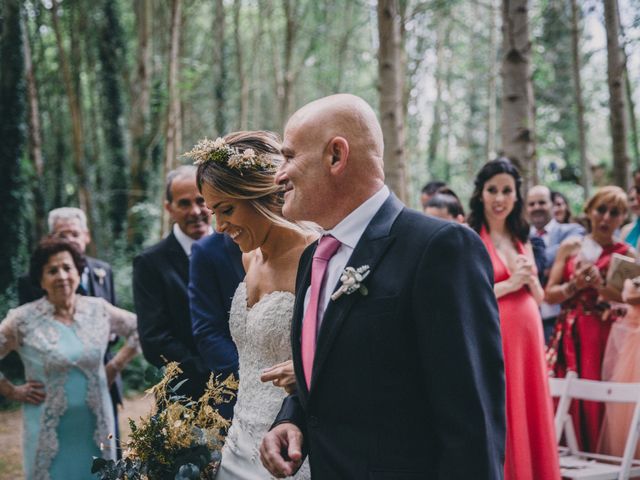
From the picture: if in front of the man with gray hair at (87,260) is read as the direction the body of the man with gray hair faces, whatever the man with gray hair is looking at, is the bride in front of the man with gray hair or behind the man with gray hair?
in front

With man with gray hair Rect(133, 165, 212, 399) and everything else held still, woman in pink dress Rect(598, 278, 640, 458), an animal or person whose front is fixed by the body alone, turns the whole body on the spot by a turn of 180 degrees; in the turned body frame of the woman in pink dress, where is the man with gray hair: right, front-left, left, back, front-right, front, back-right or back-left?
back

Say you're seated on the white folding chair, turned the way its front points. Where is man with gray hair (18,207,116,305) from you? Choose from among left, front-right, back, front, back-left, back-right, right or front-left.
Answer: front-right

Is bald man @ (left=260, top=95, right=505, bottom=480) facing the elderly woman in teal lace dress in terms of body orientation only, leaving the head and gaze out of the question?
no

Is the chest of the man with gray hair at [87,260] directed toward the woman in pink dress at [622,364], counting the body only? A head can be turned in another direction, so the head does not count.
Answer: no

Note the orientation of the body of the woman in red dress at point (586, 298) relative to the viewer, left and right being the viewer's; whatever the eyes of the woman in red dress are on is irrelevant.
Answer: facing the viewer

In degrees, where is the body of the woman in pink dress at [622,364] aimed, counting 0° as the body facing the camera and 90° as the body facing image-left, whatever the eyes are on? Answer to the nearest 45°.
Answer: approximately 45°

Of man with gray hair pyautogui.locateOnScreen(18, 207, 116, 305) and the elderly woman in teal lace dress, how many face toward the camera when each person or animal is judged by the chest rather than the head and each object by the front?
2

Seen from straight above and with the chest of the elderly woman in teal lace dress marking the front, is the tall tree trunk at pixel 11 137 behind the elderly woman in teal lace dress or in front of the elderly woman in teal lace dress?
behind

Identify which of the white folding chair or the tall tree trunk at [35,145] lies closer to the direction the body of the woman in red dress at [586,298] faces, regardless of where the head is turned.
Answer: the white folding chair

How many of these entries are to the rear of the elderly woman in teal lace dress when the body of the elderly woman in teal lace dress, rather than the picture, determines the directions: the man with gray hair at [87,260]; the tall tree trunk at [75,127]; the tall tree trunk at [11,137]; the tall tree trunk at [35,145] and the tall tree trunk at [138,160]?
5

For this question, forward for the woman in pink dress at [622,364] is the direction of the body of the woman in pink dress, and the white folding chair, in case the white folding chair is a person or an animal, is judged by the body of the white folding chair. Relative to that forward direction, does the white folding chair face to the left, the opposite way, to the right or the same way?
the same way

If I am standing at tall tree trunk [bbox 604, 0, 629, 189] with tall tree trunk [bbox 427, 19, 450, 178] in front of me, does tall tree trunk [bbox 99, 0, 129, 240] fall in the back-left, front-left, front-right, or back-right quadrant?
front-left

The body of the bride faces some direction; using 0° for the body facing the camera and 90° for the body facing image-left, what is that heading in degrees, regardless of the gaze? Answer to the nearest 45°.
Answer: approximately 45°
